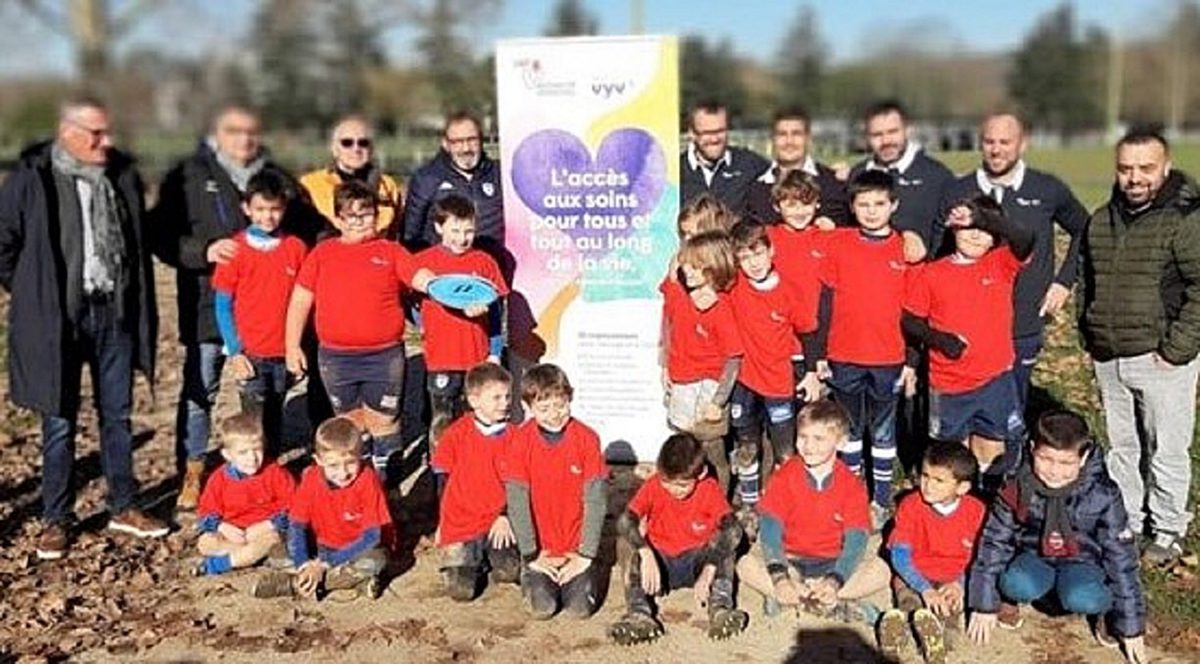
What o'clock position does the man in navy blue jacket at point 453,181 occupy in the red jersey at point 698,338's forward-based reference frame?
The man in navy blue jacket is roughly at 4 o'clock from the red jersey.

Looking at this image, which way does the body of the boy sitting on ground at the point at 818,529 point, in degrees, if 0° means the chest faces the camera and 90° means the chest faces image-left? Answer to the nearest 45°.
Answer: approximately 0°

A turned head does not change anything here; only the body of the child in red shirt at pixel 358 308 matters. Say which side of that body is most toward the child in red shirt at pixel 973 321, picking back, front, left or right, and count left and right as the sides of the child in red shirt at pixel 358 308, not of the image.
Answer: left

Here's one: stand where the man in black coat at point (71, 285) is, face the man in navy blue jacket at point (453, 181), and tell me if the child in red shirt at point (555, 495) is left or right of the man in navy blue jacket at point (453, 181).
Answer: right
